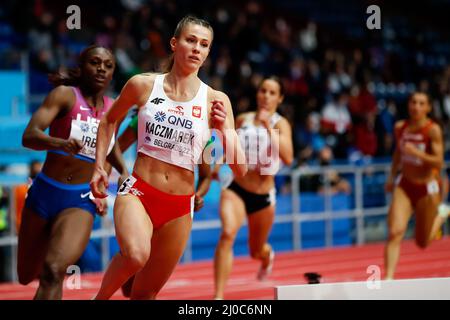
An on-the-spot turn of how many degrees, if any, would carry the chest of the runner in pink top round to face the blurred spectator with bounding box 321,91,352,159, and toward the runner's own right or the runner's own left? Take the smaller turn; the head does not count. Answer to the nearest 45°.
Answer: approximately 90° to the runner's own left

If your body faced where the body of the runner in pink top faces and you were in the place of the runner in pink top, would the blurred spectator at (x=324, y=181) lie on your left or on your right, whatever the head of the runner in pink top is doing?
on your left

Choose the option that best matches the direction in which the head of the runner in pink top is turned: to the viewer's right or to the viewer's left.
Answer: to the viewer's right

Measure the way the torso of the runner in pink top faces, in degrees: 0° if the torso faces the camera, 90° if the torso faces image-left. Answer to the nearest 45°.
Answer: approximately 315°

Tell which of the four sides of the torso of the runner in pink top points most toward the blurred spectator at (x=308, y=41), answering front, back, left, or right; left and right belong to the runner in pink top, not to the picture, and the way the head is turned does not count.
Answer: back

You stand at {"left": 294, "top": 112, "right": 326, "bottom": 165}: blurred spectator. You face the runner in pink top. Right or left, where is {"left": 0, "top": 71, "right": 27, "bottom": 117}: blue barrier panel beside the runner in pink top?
right
